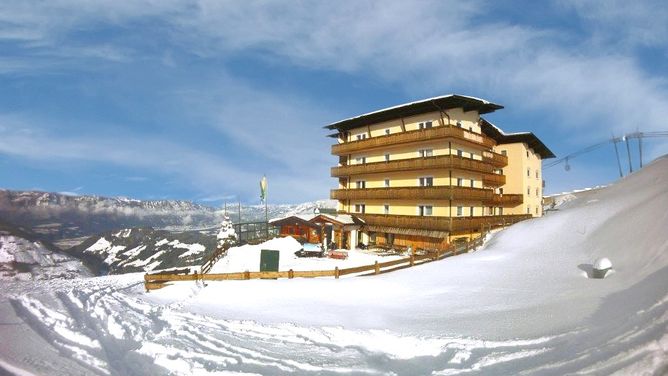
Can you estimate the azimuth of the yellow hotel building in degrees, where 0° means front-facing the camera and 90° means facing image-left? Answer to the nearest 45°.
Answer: approximately 45°

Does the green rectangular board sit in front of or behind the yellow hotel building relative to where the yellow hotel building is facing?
in front

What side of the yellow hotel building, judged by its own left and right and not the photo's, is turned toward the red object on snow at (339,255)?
front

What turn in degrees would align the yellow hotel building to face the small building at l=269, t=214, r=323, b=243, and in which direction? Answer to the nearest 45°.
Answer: approximately 45° to its right
